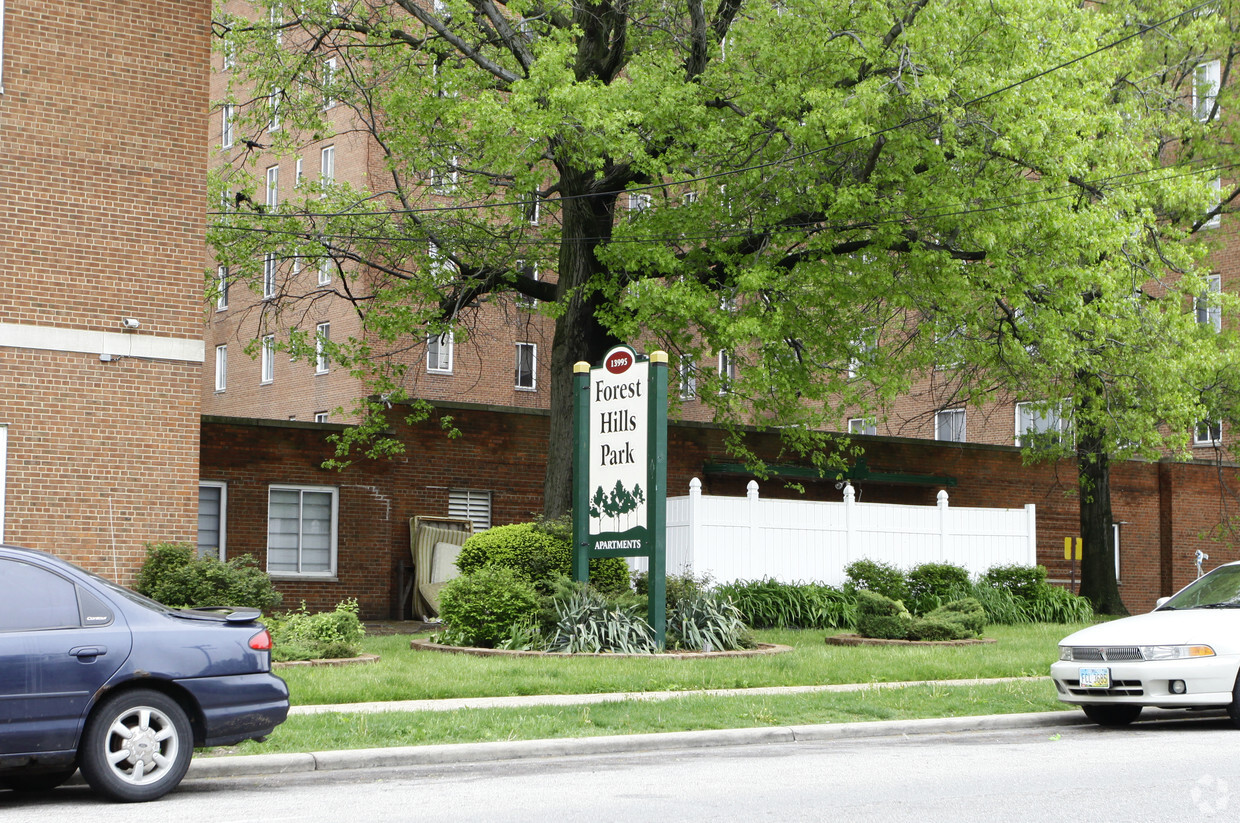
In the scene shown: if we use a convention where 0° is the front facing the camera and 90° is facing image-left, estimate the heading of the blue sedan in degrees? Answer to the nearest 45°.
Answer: approximately 90°

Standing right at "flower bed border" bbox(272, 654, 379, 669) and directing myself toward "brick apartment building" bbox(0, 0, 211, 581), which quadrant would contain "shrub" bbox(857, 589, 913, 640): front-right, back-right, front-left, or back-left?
back-right

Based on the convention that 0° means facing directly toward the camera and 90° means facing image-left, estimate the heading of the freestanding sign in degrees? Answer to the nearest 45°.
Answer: approximately 45°
